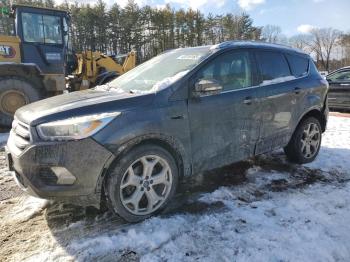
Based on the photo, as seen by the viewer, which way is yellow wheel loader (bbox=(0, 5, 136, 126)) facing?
to the viewer's right

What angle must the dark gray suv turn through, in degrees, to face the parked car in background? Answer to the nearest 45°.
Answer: approximately 180°

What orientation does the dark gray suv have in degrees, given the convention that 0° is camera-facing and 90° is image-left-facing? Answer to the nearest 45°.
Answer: approximately 45°

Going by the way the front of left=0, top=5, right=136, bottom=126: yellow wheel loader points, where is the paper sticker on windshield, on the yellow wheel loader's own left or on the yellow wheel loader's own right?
on the yellow wheel loader's own right

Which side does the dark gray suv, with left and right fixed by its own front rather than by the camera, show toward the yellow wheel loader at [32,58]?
right

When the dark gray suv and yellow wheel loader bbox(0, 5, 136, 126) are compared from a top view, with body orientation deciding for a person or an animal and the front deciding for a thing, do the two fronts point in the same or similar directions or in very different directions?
very different directions
